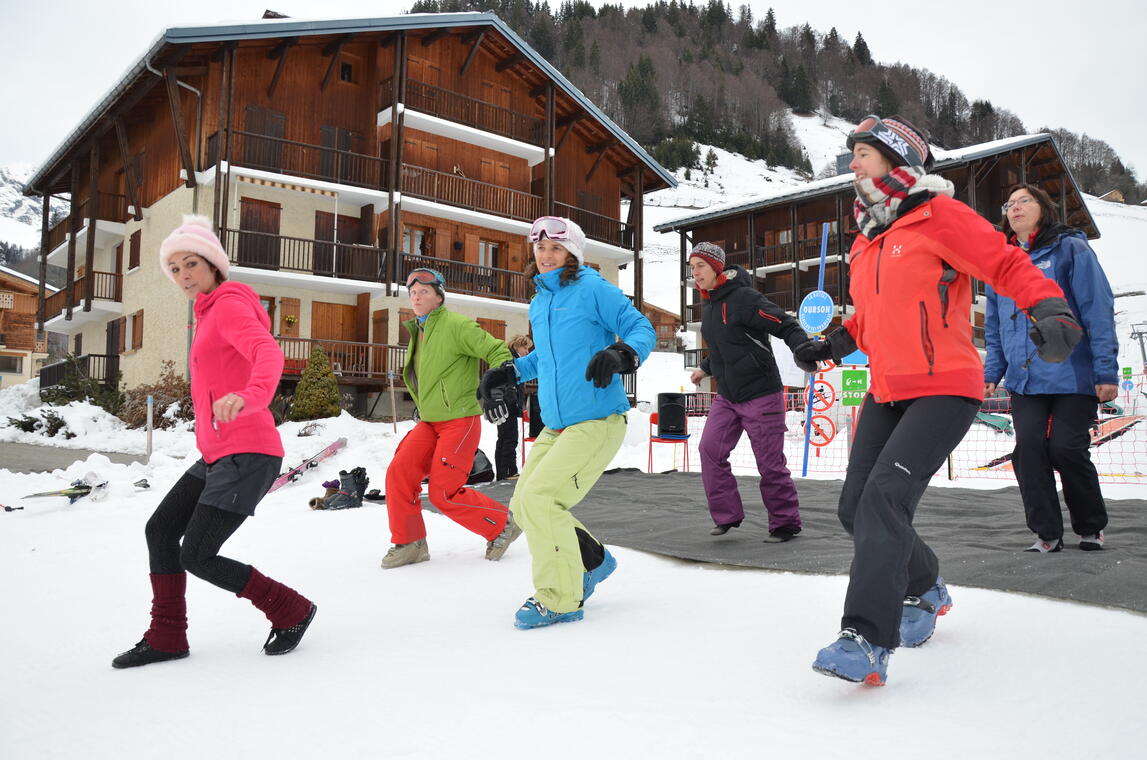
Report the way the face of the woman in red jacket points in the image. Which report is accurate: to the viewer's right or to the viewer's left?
to the viewer's left

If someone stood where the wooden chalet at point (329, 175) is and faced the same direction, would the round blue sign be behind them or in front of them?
in front

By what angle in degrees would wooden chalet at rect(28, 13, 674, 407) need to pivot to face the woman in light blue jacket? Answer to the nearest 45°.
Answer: approximately 45° to its right

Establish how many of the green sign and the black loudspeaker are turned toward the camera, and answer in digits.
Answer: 2

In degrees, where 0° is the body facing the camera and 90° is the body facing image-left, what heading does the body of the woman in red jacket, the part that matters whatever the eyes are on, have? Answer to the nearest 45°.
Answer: approximately 45°

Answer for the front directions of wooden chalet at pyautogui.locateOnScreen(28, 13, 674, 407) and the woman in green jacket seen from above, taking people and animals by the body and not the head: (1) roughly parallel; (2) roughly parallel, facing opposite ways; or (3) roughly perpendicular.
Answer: roughly perpendicular

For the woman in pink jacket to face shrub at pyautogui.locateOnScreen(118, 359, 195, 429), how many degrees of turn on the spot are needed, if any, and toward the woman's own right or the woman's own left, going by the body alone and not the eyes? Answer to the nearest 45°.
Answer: approximately 135° to the woman's own right

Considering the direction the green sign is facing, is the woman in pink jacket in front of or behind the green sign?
in front

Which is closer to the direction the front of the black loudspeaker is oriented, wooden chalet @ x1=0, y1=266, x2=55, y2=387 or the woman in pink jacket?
the woman in pink jacket
